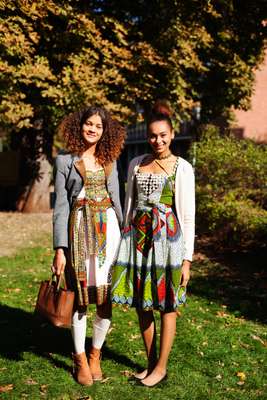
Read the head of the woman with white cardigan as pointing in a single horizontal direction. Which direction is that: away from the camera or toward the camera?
toward the camera

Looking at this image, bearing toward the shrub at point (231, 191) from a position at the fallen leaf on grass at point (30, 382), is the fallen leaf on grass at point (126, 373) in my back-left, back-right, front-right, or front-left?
front-right

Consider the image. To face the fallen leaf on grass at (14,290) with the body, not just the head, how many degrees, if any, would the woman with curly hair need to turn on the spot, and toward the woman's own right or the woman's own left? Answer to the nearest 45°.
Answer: approximately 180°

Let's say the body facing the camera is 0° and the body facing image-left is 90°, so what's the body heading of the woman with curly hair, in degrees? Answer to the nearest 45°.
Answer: approximately 0°

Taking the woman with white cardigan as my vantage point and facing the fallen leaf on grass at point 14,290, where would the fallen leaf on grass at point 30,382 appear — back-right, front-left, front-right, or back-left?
front-left

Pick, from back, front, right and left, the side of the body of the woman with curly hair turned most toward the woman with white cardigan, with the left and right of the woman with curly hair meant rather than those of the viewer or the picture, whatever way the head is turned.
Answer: left

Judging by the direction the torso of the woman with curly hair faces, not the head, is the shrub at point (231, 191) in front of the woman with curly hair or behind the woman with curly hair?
behind

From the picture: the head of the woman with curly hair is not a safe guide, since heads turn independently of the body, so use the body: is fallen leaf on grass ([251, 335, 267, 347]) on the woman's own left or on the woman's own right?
on the woman's own left

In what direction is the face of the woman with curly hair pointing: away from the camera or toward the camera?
toward the camera

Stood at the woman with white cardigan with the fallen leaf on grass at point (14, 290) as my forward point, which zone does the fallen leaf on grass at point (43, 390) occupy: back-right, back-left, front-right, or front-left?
front-left
